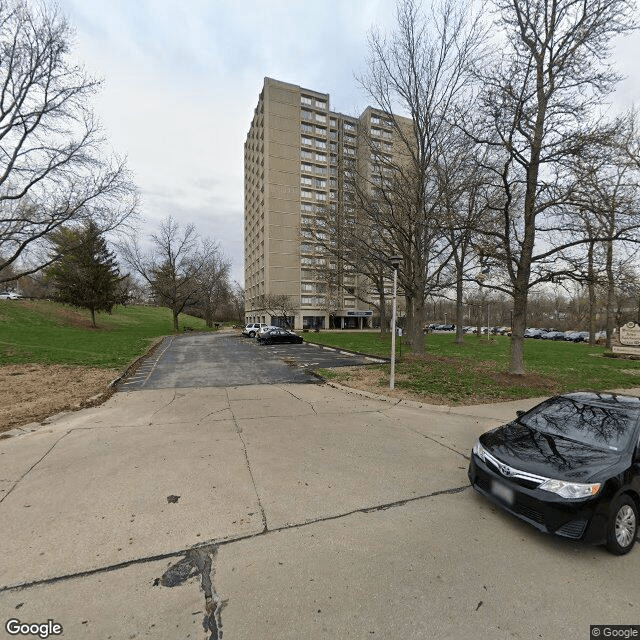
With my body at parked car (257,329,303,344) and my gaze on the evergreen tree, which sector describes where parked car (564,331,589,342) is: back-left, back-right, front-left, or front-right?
back-right

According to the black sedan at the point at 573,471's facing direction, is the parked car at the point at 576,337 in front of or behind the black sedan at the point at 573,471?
behind

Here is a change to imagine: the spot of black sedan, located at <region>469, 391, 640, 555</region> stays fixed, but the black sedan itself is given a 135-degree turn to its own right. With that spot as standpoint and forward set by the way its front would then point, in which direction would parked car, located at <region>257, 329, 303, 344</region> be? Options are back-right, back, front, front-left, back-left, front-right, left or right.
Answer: front-left

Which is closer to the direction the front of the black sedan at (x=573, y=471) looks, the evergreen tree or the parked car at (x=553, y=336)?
the evergreen tree

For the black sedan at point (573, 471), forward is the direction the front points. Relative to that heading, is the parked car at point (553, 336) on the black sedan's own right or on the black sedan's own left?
on the black sedan's own right

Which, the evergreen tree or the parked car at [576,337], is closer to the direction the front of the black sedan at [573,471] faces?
the evergreen tree

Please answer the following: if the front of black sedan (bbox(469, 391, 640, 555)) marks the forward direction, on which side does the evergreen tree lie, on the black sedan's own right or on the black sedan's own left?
on the black sedan's own right

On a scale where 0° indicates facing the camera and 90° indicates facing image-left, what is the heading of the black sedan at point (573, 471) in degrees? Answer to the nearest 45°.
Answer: approximately 45°
